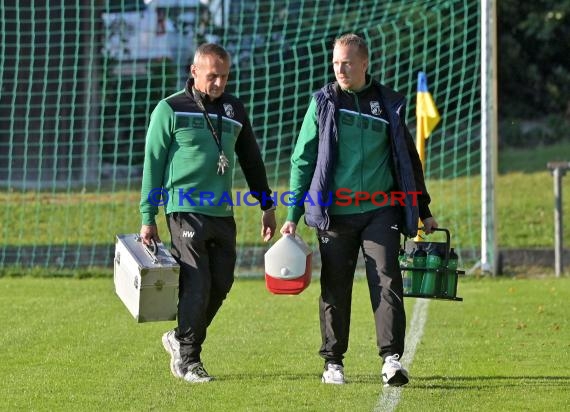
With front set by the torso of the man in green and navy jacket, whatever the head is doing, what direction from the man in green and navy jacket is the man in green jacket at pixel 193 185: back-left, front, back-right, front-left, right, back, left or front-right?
right

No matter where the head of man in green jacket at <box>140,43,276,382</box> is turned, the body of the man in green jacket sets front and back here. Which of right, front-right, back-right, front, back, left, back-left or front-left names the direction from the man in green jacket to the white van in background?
back-left

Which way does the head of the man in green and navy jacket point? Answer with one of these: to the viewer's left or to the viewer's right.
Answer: to the viewer's left

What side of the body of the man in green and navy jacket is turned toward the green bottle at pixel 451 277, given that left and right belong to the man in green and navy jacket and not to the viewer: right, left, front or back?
left

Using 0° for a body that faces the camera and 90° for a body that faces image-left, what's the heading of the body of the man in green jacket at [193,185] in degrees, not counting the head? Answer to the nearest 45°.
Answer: approximately 315°

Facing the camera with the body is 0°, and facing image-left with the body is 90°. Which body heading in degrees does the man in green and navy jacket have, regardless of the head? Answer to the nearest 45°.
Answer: approximately 0°

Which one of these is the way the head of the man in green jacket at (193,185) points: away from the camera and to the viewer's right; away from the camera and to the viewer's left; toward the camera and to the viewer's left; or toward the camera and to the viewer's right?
toward the camera and to the viewer's right

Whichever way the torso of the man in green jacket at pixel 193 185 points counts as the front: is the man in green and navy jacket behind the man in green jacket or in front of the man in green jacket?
in front

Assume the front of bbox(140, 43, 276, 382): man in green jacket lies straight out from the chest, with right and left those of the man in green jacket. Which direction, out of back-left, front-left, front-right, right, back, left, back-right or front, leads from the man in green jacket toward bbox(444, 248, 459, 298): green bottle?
front-left

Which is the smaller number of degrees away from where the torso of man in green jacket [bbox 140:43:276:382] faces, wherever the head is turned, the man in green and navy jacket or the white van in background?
the man in green and navy jacket

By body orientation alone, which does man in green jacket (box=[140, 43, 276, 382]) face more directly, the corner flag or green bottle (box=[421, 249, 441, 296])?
the green bottle
